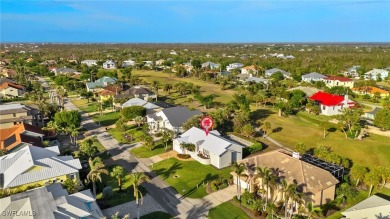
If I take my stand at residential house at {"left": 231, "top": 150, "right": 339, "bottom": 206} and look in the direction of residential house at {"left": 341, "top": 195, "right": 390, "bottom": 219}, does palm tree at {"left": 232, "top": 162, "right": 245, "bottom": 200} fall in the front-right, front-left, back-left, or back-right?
back-right

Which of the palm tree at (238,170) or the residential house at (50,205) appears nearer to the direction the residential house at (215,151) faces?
the residential house

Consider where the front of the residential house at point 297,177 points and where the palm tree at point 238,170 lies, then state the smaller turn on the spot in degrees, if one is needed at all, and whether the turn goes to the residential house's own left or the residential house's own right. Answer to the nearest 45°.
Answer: approximately 45° to the residential house's own right

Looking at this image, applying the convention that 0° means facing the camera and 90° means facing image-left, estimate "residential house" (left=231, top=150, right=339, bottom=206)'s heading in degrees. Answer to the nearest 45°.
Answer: approximately 45°

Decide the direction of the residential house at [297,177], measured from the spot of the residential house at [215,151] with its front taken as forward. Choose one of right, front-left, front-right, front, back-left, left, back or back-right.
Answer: left

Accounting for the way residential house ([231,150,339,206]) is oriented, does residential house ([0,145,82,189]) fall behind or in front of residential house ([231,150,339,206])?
in front

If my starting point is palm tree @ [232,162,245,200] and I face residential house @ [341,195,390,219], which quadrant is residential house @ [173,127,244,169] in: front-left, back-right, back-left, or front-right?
back-left

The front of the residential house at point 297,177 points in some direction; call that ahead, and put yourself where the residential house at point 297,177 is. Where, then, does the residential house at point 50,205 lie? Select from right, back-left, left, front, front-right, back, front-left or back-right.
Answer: front

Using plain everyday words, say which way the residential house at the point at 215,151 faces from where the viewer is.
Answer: facing the viewer and to the left of the viewer

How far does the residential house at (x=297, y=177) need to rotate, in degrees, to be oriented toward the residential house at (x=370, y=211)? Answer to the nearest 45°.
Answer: approximately 90° to its left

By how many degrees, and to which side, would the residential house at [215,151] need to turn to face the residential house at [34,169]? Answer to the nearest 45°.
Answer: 0° — it already faces it

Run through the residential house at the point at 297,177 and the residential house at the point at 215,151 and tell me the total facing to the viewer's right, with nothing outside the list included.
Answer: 0

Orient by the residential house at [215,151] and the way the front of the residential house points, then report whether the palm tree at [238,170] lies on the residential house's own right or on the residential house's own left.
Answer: on the residential house's own left

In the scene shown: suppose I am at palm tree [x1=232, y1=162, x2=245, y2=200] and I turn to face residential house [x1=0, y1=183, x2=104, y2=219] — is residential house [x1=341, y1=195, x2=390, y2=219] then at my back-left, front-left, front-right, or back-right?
back-left

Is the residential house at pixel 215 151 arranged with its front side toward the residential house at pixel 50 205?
yes
